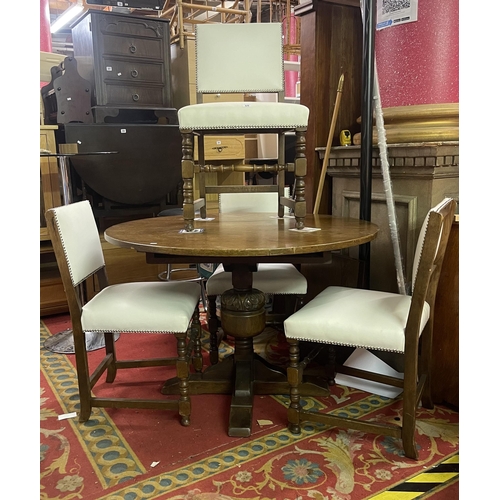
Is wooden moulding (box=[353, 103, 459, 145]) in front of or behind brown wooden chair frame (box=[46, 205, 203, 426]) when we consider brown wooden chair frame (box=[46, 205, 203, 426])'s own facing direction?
in front

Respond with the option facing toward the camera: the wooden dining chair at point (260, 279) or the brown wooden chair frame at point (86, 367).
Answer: the wooden dining chair

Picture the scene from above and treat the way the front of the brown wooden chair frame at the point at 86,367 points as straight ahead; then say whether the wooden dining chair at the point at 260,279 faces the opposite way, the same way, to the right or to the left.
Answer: to the right

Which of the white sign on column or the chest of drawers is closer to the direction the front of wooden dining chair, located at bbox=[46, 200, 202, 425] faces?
the white sign on column

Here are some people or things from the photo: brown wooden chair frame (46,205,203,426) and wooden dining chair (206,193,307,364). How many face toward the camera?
1

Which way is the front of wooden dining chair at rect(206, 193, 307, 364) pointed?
toward the camera

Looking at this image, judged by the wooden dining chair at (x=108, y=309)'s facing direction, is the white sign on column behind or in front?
in front

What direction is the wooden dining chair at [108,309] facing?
to the viewer's right

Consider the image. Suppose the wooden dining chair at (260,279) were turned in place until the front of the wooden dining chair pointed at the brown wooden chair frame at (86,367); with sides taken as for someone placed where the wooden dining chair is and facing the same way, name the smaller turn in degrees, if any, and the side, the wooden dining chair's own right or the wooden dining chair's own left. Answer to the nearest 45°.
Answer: approximately 45° to the wooden dining chair's own right

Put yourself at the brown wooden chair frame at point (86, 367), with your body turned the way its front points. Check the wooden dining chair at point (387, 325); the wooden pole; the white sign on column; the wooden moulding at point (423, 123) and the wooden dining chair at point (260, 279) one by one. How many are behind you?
0

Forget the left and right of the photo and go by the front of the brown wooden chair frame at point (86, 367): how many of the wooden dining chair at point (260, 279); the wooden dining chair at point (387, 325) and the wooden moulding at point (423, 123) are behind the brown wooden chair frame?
0

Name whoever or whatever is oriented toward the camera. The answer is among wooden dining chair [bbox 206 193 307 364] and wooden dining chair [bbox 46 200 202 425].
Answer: wooden dining chair [bbox 206 193 307 364]

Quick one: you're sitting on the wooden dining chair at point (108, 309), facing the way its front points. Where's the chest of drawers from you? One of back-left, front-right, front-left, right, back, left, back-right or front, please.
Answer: left

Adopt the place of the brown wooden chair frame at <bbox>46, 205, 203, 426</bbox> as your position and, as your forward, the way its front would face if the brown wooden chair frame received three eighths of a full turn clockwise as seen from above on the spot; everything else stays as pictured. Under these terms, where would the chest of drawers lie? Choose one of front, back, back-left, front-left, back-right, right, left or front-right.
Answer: back-right
